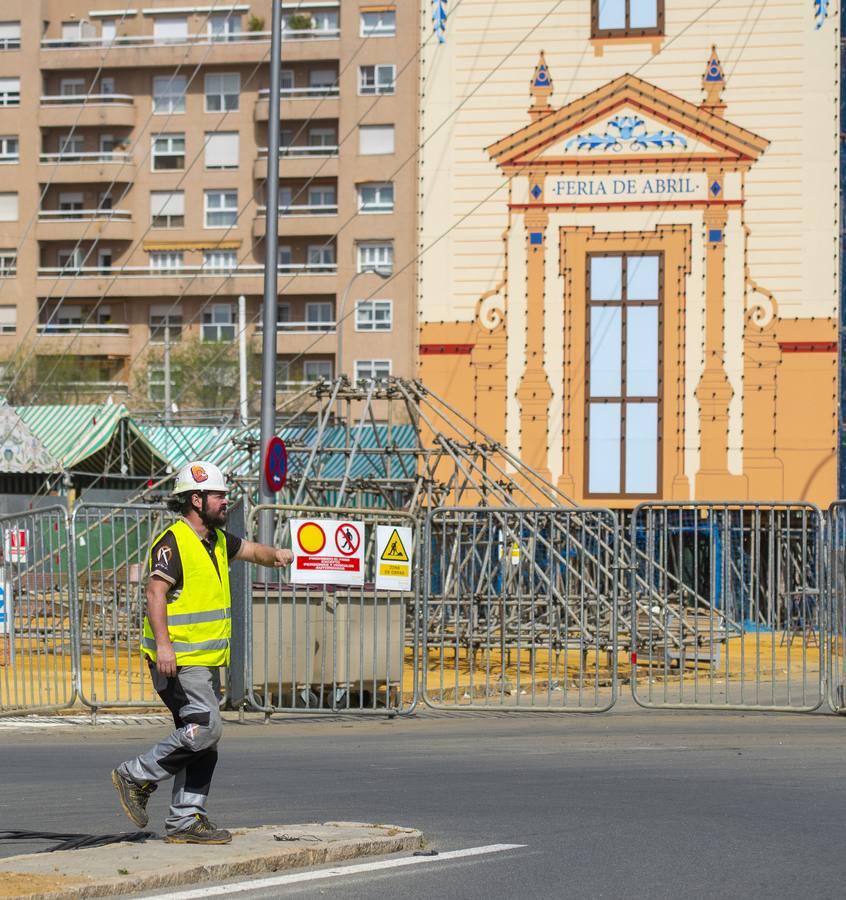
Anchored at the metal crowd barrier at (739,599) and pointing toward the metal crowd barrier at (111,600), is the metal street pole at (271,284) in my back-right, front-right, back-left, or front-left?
front-right

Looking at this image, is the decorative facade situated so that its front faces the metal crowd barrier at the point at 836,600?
yes

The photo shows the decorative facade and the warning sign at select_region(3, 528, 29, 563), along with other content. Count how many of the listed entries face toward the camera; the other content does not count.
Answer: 2

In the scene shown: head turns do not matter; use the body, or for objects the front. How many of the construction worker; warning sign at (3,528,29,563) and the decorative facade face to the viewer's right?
1

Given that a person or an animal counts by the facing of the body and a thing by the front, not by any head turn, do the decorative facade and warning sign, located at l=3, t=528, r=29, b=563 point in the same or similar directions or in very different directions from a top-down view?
same or similar directions

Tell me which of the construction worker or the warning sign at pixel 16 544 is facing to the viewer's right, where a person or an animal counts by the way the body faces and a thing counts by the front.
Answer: the construction worker

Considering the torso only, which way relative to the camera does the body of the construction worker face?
to the viewer's right

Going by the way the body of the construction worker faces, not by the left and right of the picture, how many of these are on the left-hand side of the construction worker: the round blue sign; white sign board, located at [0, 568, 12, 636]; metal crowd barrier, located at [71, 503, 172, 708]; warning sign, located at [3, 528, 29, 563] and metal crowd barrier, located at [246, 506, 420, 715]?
5

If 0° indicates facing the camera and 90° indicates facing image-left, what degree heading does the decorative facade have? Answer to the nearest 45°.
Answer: approximately 0°

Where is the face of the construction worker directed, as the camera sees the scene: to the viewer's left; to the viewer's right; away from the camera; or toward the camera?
to the viewer's right

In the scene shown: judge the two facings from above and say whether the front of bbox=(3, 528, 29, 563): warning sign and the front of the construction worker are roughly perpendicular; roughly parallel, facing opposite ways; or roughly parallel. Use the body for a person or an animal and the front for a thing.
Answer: roughly perpendicular

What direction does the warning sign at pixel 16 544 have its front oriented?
toward the camera

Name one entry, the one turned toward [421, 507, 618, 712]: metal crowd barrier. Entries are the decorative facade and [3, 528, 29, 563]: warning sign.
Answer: the decorative facade

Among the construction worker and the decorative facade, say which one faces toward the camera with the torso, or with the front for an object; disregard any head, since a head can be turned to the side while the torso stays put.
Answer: the decorative facade

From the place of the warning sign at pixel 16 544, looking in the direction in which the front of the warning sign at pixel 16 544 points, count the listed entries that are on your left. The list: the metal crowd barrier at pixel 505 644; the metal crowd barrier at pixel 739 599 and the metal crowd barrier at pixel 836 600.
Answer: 3

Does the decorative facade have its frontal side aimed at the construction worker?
yes
